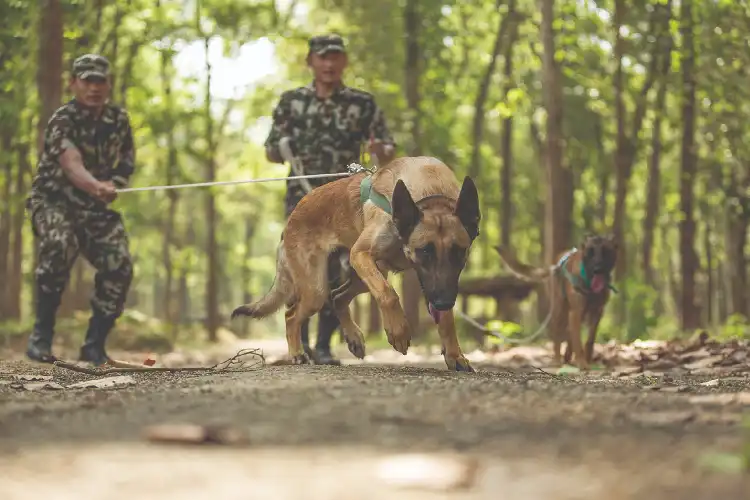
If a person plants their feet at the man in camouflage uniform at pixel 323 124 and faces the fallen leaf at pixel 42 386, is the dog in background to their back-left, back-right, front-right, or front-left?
back-left

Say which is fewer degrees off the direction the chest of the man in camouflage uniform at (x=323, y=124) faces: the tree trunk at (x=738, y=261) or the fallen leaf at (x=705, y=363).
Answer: the fallen leaf

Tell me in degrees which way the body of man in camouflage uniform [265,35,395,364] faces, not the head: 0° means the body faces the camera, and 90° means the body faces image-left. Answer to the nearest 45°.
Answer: approximately 0°

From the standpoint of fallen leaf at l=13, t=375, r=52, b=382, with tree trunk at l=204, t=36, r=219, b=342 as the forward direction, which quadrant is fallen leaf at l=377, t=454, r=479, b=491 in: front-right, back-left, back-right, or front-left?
back-right

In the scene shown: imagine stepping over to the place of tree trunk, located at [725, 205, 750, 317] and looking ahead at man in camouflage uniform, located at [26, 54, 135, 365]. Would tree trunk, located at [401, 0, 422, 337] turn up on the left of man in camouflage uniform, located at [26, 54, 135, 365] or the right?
right

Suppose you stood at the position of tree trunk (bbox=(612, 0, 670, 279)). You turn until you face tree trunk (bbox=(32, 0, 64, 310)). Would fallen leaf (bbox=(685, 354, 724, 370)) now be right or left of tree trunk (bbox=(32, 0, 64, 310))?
left

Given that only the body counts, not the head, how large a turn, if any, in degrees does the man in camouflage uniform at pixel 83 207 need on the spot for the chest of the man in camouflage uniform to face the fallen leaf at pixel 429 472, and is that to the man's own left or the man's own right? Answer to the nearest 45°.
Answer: approximately 45° to the man's own right

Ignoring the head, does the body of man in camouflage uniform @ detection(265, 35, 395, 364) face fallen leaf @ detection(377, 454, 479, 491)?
yes

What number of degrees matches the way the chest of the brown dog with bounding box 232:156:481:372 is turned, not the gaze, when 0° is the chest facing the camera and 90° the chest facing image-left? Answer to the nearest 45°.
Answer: approximately 315°
